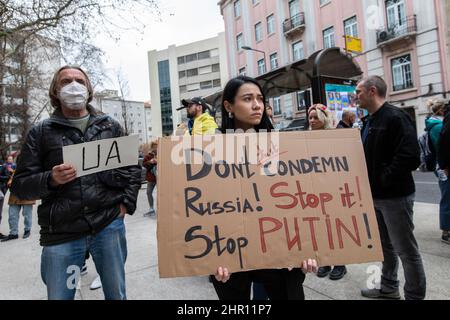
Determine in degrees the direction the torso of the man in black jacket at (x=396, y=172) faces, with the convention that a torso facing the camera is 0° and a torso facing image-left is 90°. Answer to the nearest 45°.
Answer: approximately 90°

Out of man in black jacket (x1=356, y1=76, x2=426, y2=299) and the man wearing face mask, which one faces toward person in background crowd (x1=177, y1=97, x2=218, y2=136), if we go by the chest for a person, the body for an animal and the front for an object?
the man in black jacket

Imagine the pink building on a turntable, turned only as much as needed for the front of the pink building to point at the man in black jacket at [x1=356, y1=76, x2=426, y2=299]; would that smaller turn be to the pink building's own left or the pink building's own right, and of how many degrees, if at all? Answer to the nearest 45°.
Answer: approximately 45° to the pink building's own left

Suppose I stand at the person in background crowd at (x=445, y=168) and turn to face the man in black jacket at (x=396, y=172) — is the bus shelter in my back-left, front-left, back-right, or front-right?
back-right

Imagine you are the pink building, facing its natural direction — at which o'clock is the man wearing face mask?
The man wearing face mask is roughly at 11 o'clock from the pink building.

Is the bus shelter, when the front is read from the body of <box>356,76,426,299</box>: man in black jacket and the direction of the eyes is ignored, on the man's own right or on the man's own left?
on the man's own right

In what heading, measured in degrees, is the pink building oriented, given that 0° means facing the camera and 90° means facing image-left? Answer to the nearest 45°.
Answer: approximately 45°

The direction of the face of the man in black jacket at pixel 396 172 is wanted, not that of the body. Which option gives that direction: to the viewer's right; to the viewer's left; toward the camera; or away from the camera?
to the viewer's left
